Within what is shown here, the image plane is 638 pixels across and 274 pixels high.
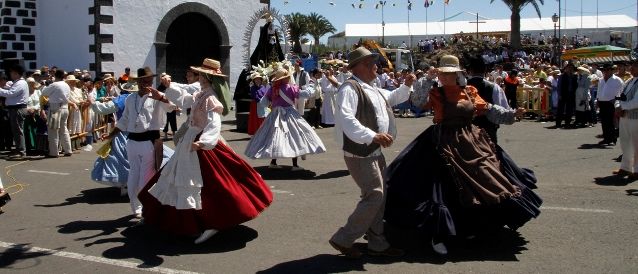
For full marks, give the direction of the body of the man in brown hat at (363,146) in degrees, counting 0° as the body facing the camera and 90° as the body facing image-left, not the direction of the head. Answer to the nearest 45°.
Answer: approximately 270°

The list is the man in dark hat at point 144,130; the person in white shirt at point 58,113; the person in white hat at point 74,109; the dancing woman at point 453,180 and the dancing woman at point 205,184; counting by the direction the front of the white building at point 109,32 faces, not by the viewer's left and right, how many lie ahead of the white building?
5

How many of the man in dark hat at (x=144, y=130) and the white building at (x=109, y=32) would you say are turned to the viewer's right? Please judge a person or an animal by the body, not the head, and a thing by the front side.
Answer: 0

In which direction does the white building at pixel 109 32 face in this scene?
toward the camera

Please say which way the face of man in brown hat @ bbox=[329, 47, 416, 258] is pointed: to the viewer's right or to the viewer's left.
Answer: to the viewer's right

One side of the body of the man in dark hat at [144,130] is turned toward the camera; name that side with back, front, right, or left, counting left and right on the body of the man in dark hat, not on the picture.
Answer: front

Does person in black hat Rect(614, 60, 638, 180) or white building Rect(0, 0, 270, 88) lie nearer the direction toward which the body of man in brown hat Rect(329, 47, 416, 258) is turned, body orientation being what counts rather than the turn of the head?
the person in black hat

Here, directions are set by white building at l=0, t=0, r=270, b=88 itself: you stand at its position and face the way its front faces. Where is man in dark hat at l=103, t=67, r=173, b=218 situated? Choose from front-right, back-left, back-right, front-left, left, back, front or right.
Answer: front
